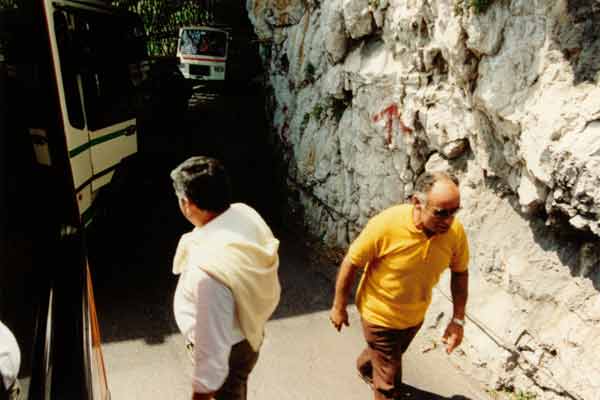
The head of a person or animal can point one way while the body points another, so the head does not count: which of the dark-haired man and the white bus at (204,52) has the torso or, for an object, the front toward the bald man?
the white bus

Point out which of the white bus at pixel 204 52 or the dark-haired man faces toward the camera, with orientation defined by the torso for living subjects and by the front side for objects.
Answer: the white bus

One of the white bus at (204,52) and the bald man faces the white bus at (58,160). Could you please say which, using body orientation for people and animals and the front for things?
the white bus at (204,52)

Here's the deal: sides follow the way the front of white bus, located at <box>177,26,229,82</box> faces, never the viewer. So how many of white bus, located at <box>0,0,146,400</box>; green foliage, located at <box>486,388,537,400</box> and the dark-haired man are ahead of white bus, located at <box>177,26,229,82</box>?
3

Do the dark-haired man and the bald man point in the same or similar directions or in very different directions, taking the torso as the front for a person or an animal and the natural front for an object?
very different directions

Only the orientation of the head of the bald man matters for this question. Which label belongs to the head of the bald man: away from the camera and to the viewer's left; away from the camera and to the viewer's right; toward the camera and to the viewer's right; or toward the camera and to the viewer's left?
toward the camera and to the viewer's right

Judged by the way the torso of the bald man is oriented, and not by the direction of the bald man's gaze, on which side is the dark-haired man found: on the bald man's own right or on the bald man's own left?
on the bald man's own right

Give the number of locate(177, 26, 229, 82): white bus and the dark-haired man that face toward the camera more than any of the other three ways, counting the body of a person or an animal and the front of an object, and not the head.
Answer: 1

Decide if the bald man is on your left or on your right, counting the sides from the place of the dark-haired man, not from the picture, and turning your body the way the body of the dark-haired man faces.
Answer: on your right

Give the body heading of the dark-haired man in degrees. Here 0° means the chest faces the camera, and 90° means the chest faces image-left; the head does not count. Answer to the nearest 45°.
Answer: approximately 135°

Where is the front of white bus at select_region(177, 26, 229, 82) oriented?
toward the camera

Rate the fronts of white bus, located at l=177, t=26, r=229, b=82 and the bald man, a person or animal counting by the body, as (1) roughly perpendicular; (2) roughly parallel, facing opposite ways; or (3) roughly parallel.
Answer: roughly parallel

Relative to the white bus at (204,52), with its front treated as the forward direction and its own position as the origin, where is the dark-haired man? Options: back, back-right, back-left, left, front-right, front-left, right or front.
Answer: front

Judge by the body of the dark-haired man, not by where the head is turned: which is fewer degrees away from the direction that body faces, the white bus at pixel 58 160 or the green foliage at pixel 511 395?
the white bus

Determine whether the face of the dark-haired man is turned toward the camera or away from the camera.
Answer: away from the camera
